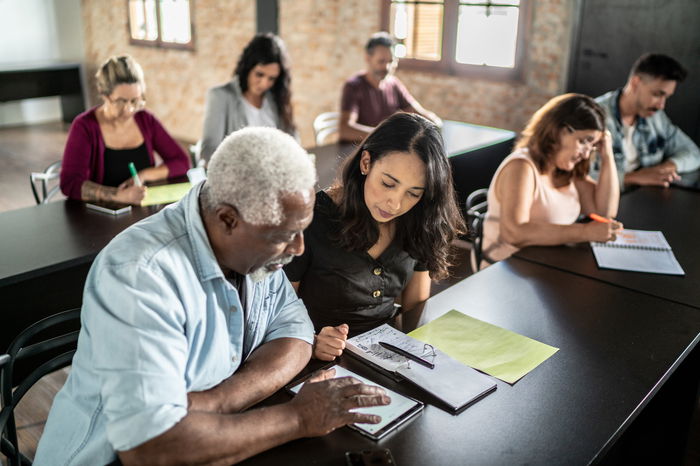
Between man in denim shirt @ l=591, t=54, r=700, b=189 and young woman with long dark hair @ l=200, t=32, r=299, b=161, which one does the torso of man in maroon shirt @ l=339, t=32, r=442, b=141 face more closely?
the man in denim shirt

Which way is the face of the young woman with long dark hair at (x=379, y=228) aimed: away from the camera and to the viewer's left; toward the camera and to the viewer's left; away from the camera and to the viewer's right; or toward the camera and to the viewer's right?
toward the camera and to the viewer's left

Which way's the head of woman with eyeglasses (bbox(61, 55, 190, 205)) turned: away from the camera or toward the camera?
toward the camera

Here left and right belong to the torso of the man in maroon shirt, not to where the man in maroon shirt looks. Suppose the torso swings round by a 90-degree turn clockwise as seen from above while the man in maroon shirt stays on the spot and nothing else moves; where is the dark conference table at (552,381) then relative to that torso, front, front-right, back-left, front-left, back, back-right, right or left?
front-left

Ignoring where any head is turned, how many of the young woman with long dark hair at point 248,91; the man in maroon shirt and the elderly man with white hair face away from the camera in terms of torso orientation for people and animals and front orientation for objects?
0

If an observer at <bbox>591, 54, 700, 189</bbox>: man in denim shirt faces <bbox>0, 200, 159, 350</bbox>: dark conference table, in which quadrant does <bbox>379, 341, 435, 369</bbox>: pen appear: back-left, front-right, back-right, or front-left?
front-left

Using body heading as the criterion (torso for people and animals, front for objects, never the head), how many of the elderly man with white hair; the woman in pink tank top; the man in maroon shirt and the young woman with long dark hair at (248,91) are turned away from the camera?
0

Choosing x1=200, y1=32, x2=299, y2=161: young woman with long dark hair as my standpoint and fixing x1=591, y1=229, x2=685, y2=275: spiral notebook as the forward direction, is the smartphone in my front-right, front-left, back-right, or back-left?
front-right

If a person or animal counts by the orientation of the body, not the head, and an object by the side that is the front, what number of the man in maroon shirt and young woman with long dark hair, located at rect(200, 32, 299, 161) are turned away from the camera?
0
